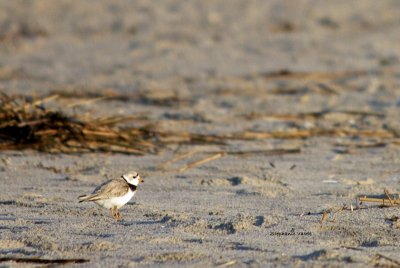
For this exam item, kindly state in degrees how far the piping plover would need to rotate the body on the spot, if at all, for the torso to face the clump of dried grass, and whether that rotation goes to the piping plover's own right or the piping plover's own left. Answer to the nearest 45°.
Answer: approximately 90° to the piping plover's own left

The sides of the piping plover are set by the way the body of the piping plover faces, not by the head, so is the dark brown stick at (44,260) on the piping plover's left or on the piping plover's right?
on the piping plover's right

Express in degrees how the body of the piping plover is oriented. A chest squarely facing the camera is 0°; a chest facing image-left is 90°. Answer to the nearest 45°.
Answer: approximately 270°

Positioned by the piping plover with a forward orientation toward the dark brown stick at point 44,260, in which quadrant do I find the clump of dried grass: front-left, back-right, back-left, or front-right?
back-right

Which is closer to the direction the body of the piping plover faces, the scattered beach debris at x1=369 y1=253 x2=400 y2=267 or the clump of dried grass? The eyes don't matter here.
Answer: the scattered beach debris

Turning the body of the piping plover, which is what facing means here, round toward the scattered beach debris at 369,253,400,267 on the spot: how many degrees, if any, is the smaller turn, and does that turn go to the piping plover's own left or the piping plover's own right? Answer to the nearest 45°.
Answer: approximately 45° to the piping plover's own right

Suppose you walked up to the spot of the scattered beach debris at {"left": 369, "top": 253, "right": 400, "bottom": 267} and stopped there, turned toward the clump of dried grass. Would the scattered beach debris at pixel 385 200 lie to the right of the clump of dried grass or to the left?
right
